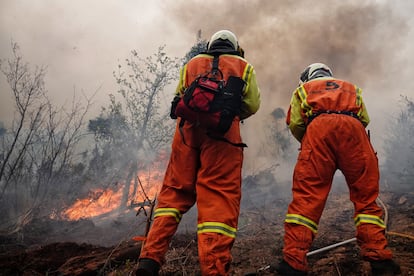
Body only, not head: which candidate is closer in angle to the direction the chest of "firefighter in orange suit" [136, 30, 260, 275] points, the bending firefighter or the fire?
the fire

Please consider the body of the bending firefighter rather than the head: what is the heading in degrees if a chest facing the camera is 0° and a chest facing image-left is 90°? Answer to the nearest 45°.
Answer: approximately 180°

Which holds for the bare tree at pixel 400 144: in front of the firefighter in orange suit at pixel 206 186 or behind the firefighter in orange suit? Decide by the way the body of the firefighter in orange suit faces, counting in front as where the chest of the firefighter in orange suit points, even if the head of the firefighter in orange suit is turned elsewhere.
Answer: in front

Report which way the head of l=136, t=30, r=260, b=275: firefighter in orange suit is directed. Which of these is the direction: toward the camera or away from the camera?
away from the camera

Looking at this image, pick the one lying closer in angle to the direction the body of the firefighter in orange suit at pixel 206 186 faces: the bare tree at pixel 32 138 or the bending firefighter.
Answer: the bare tree

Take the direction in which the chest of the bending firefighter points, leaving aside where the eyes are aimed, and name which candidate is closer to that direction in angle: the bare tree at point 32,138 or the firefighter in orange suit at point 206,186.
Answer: the bare tree

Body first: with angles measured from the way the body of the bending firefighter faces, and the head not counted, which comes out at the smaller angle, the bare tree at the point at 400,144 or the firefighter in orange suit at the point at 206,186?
the bare tree

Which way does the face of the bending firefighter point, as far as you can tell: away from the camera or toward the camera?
away from the camera

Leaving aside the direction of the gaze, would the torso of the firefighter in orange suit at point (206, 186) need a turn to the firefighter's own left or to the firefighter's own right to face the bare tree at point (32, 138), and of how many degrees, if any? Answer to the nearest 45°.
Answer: approximately 45° to the firefighter's own left

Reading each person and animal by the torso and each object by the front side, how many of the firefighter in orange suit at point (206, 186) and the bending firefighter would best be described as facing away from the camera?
2

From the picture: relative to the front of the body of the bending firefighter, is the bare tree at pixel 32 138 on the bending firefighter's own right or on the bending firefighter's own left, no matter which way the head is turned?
on the bending firefighter's own left

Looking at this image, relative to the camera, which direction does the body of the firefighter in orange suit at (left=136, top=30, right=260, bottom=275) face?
away from the camera
